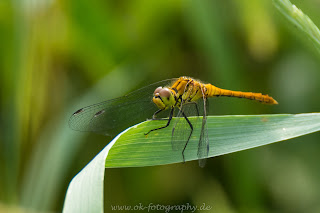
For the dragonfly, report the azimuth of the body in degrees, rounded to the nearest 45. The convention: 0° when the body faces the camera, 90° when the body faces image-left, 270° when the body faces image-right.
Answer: approximately 45°
